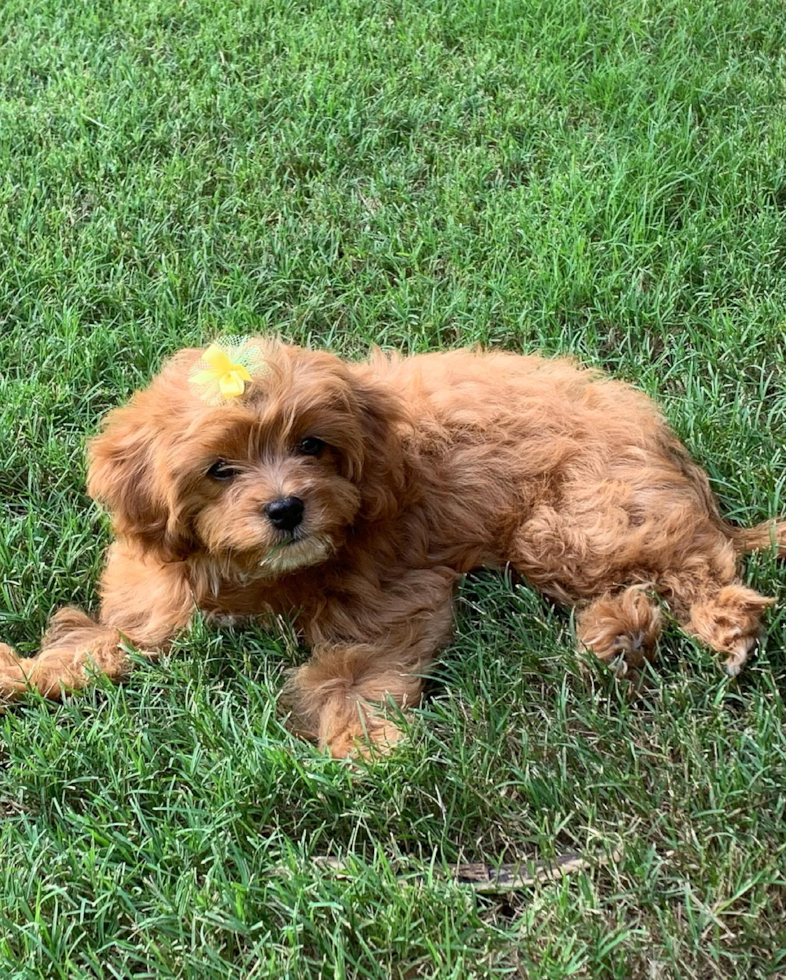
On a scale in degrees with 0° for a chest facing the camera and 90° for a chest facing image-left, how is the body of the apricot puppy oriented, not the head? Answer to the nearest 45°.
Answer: approximately 45°

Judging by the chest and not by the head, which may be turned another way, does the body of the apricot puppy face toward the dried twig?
no
